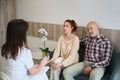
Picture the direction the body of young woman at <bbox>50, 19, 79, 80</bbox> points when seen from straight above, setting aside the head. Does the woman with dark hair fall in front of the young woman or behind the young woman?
in front

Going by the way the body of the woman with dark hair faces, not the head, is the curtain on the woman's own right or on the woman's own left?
on the woman's own left

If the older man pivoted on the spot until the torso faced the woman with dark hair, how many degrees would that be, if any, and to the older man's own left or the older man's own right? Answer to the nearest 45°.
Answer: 0° — they already face them

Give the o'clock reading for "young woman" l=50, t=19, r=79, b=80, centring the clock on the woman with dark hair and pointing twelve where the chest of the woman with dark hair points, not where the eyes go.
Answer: The young woman is roughly at 12 o'clock from the woman with dark hair.

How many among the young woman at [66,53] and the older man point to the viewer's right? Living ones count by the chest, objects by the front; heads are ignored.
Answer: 0

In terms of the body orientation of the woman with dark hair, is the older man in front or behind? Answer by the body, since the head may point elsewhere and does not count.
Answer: in front

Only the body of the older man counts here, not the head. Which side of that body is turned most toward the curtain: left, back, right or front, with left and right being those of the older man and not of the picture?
right

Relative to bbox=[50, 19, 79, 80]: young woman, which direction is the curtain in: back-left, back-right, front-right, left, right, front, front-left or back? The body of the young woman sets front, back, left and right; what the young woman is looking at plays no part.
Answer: right

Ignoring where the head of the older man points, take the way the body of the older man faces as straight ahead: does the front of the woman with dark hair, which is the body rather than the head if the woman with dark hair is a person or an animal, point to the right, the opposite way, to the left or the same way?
the opposite way

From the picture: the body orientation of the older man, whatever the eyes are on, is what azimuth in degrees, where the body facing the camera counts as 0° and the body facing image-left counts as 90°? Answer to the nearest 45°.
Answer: approximately 45°

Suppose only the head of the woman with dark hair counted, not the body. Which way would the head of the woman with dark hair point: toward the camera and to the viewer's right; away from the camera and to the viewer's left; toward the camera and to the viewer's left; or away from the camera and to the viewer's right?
away from the camera and to the viewer's right
